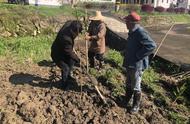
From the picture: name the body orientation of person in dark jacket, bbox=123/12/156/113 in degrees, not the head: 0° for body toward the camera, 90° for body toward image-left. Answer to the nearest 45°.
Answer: approximately 90°

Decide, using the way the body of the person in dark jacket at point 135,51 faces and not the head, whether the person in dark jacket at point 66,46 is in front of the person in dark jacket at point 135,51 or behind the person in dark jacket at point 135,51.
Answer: in front

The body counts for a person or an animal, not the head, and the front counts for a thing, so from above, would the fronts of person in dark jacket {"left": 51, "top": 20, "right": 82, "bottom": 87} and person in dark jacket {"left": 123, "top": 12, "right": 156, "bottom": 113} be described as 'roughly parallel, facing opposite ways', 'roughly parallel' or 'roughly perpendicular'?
roughly parallel, facing opposite ways

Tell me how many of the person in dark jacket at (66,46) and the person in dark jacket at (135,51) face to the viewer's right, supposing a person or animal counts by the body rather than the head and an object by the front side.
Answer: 1

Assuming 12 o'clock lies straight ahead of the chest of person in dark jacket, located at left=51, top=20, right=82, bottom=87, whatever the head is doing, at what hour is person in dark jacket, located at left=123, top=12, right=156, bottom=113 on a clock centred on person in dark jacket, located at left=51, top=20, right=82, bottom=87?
person in dark jacket, located at left=123, top=12, right=156, bottom=113 is roughly at 1 o'clock from person in dark jacket, located at left=51, top=20, right=82, bottom=87.

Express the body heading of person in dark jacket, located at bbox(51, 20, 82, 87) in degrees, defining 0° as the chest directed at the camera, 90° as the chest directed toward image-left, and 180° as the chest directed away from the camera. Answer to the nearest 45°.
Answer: approximately 270°

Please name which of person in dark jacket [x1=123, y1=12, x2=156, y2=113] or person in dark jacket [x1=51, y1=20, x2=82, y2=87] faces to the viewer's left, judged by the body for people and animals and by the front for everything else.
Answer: person in dark jacket [x1=123, y1=12, x2=156, y2=113]
